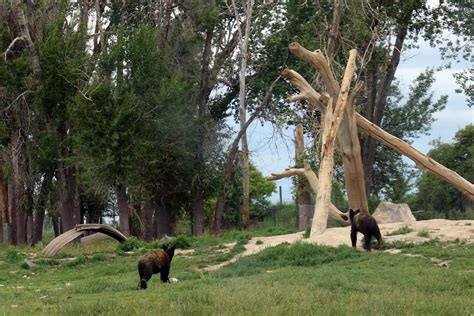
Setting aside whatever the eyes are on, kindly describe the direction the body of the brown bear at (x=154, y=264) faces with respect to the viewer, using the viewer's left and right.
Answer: facing away from the viewer and to the right of the viewer

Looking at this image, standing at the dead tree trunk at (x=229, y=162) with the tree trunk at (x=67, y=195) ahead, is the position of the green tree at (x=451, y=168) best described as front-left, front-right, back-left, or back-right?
back-right

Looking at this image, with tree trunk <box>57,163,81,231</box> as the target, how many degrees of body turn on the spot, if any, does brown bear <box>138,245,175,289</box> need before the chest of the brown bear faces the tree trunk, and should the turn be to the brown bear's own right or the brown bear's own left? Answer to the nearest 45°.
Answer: approximately 45° to the brown bear's own left
